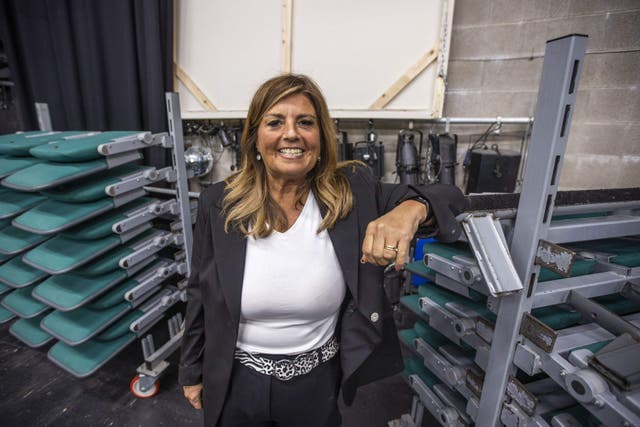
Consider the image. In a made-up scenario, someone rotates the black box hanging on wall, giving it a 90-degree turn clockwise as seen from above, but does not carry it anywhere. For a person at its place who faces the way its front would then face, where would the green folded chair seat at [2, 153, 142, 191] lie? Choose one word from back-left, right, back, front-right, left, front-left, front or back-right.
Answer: front-left

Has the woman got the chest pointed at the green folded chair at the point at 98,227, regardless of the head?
no

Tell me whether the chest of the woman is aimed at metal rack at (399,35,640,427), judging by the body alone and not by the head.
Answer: no

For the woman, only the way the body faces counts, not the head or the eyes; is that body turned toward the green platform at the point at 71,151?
no

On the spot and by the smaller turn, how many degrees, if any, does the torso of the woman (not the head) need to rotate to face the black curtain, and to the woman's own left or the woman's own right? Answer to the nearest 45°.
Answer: approximately 135° to the woman's own right

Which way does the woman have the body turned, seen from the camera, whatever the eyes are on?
toward the camera

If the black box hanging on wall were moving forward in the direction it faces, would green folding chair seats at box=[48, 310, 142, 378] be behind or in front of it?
in front

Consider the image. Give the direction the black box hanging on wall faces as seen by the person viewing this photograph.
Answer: facing the viewer

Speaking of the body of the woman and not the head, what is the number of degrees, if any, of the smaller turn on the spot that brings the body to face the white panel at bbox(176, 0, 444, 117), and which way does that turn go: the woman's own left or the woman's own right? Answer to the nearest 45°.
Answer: approximately 180°

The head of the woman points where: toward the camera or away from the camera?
toward the camera

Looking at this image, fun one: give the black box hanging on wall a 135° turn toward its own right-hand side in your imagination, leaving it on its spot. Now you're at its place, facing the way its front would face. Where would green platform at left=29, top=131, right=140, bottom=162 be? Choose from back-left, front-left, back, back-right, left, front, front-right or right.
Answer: left

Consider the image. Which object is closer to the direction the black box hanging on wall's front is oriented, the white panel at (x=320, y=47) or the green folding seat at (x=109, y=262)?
the green folding seat

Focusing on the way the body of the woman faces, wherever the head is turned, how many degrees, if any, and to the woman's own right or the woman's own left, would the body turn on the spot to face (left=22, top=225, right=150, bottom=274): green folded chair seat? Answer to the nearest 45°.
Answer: approximately 135° to the woman's own right

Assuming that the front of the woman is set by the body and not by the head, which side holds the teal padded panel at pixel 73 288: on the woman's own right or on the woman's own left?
on the woman's own right

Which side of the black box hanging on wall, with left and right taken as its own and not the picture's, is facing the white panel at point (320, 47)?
right

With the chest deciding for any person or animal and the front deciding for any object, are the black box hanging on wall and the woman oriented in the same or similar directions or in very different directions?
same or similar directions
